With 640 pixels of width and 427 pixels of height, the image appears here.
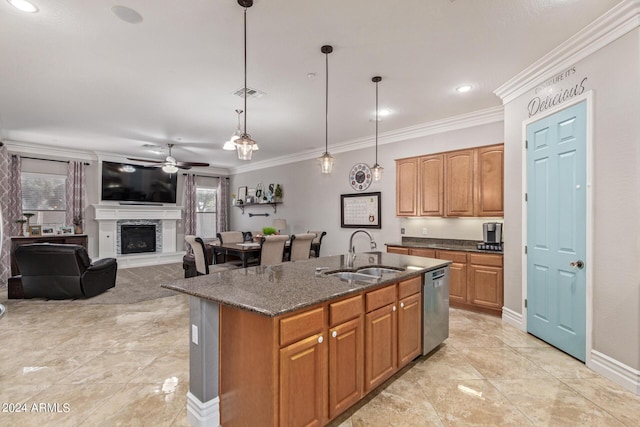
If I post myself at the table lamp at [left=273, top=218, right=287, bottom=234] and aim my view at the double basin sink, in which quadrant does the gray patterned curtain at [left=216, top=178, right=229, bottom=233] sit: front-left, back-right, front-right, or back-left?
back-right

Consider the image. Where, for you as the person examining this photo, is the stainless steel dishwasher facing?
facing the viewer and to the right of the viewer

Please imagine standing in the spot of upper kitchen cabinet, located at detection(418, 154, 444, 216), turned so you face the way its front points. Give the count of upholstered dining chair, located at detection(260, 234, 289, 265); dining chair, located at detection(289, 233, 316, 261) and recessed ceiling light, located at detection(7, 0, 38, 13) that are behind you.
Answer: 0

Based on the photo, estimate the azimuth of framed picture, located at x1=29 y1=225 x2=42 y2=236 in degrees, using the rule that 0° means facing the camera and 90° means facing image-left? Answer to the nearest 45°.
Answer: approximately 0°

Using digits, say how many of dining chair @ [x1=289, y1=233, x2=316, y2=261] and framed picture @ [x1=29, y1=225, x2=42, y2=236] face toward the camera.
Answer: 1

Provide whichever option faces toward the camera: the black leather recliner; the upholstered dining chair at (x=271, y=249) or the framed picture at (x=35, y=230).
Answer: the framed picture

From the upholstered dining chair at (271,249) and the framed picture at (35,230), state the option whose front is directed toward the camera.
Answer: the framed picture

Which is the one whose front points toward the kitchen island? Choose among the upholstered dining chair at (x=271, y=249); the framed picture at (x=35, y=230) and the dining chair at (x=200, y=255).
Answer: the framed picture

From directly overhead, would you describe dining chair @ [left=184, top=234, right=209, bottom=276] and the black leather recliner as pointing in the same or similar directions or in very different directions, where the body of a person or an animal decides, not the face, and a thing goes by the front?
same or similar directions

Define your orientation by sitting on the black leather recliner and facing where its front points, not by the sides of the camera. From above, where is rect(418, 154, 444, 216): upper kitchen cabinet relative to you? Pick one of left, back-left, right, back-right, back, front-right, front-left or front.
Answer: right

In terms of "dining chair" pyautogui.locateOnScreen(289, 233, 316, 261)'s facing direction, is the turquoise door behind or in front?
behind

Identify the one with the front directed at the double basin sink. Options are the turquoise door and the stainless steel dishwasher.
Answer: the turquoise door

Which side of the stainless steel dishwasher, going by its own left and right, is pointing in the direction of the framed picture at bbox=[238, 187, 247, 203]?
back

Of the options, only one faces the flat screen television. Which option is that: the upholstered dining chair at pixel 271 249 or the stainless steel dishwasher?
the upholstered dining chair

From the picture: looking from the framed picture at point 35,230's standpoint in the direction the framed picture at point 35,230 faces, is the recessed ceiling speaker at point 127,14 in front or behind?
in front

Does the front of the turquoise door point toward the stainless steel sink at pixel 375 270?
yes

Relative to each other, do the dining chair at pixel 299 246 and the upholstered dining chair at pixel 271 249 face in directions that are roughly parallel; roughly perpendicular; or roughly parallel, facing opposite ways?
roughly parallel

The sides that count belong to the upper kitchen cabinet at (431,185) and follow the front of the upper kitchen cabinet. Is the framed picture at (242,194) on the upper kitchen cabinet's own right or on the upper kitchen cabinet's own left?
on the upper kitchen cabinet's own right

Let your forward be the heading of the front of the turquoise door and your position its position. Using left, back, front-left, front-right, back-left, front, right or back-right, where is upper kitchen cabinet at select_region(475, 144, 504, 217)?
right

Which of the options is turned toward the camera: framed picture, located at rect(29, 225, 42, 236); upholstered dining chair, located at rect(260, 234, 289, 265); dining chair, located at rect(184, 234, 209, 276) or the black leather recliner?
the framed picture

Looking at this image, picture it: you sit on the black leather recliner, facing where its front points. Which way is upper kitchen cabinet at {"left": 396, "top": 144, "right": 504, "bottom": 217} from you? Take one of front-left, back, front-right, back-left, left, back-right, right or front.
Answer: right
